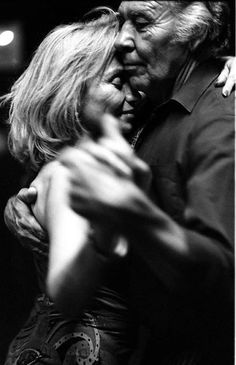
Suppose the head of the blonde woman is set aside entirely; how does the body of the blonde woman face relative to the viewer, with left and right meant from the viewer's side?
facing to the right of the viewer

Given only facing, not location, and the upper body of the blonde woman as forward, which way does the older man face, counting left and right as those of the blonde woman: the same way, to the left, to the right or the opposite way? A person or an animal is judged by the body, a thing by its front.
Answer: the opposite way

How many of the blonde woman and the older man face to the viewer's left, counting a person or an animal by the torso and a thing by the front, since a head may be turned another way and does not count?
1

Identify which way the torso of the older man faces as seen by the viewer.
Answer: to the viewer's left
